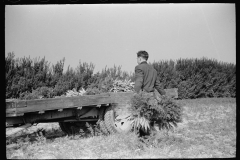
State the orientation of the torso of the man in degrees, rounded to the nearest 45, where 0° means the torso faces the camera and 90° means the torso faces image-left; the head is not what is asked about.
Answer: approximately 135°

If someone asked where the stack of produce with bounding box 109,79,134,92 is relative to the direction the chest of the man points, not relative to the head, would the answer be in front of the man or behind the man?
in front
